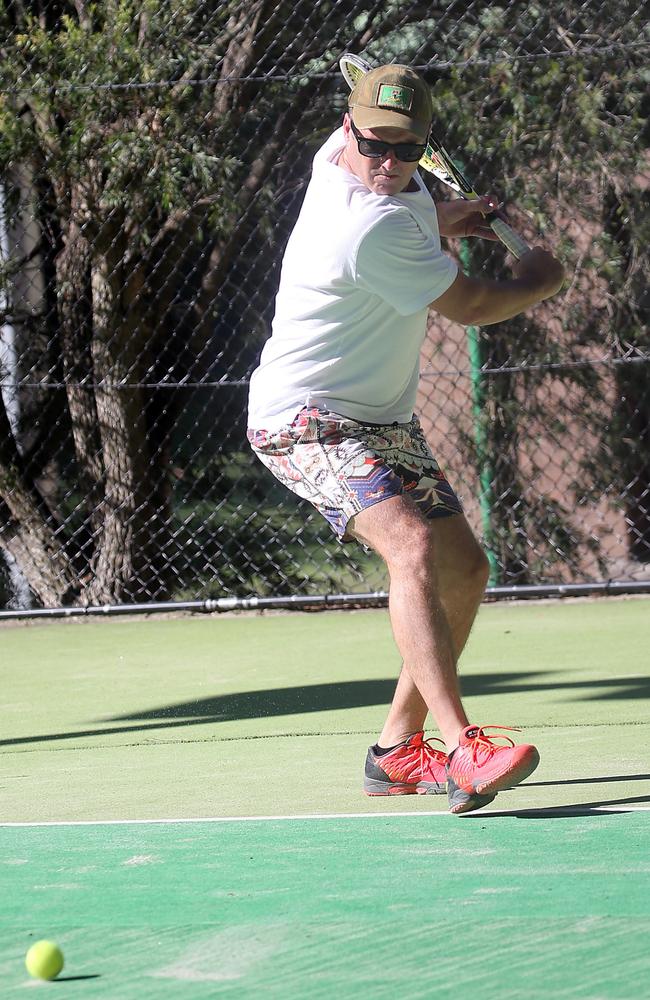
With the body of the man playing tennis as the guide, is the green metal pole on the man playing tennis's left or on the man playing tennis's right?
on the man playing tennis's left

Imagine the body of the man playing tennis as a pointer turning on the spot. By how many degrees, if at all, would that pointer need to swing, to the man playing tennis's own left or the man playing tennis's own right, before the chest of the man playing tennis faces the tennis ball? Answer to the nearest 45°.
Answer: approximately 90° to the man playing tennis's own right
